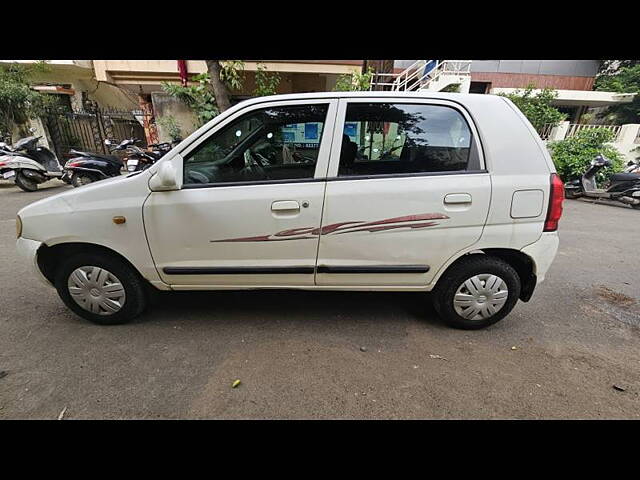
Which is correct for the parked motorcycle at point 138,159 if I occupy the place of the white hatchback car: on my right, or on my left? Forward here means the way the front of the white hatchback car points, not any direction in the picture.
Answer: on my right

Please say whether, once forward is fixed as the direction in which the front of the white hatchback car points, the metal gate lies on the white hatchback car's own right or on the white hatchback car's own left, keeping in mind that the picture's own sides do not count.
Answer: on the white hatchback car's own right

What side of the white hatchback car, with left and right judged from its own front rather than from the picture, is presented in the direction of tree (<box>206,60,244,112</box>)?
right

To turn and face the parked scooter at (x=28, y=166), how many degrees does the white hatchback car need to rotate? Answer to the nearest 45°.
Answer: approximately 45° to its right

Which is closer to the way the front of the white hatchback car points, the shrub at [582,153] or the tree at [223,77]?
the tree

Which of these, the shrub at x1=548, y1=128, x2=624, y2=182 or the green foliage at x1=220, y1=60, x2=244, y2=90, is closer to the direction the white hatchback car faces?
the green foliage

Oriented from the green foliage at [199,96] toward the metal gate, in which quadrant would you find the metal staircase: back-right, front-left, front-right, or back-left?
back-right

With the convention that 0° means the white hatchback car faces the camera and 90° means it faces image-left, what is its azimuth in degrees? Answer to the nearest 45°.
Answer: approximately 90°

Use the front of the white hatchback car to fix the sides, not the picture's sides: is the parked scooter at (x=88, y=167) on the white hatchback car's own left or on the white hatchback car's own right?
on the white hatchback car's own right

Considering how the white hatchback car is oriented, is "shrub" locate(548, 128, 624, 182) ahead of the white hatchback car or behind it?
behind

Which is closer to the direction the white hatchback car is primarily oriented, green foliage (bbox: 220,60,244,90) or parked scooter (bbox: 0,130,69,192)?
the parked scooter
